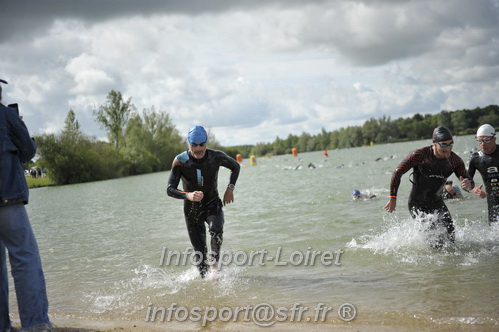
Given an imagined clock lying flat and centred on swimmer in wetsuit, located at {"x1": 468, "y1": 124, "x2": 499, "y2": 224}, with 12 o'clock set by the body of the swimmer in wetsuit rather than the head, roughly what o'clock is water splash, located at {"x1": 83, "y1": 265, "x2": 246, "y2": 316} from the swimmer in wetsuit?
The water splash is roughly at 2 o'clock from the swimmer in wetsuit.

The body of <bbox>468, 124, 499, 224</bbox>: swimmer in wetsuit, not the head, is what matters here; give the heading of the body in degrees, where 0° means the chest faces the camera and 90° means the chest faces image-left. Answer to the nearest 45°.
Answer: approximately 0°

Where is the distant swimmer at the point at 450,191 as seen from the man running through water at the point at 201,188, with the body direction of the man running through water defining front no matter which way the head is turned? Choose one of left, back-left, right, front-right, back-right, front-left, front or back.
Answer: back-left

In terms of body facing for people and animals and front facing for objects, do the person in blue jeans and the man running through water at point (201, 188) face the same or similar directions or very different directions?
very different directions

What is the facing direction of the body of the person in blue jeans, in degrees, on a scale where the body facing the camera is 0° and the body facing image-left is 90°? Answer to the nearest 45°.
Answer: approximately 225°

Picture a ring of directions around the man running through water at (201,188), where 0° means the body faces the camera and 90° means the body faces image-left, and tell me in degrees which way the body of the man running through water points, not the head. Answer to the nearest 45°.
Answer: approximately 0°
